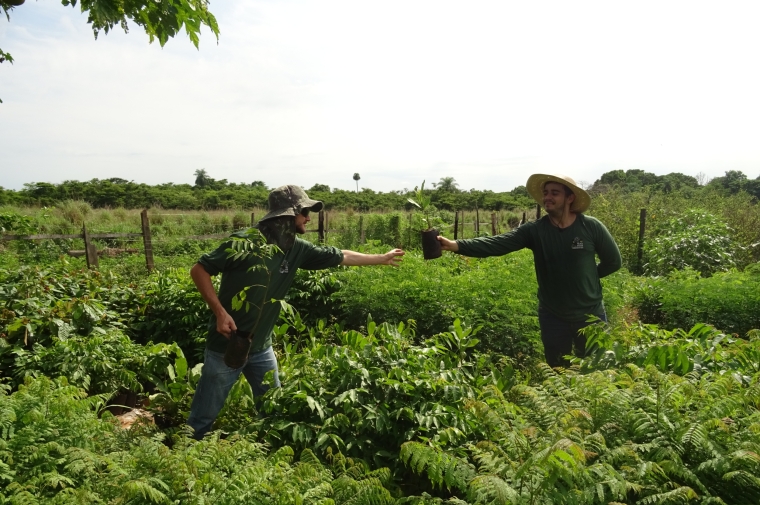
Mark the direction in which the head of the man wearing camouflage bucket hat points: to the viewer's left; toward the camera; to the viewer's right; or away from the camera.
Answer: to the viewer's right

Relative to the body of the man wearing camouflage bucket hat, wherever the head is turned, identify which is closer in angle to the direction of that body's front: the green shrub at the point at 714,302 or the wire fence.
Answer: the green shrub

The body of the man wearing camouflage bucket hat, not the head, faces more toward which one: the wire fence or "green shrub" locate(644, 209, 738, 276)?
the green shrub

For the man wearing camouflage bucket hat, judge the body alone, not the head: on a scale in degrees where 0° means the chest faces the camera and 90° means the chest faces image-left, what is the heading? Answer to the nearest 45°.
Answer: approximately 315°

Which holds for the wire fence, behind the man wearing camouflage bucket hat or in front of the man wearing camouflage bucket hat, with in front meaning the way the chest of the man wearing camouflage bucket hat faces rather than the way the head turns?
behind

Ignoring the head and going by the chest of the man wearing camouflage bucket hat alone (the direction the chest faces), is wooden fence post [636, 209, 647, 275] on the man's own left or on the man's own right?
on the man's own left
